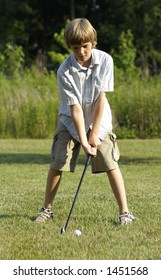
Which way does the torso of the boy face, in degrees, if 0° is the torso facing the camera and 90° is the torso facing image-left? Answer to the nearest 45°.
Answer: approximately 0°
